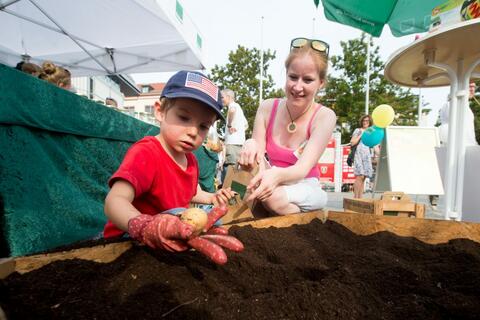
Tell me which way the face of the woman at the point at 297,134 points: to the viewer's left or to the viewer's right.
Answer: to the viewer's left

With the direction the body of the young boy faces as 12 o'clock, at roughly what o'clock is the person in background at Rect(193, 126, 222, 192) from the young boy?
The person in background is roughly at 8 o'clock from the young boy.

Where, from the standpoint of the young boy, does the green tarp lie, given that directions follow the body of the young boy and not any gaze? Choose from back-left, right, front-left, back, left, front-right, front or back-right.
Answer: back

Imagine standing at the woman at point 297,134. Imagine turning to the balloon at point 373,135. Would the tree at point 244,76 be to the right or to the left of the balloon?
left

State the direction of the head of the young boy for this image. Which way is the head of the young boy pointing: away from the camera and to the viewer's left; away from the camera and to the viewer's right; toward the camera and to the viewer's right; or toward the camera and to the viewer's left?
toward the camera and to the viewer's right

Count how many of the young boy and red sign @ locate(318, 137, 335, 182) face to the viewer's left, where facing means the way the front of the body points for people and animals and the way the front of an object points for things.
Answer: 0

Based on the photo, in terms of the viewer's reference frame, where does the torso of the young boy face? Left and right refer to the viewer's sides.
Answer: facing the viewer and to the right of the viewer

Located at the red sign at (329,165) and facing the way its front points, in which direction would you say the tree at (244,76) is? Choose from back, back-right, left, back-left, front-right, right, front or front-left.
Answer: back-right

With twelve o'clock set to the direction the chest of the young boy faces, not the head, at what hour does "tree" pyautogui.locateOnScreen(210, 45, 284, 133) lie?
The tree is roughly at 8 o'clock from the young boy.

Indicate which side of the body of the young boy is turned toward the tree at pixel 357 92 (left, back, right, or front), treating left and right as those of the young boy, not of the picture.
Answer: left

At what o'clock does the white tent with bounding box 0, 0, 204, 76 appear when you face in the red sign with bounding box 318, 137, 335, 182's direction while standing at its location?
The white tent is roughly at 1 o'clock from the red sign.

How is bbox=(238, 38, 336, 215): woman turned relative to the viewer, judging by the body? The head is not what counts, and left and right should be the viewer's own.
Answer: facing the viewer and to the left of the viewer
